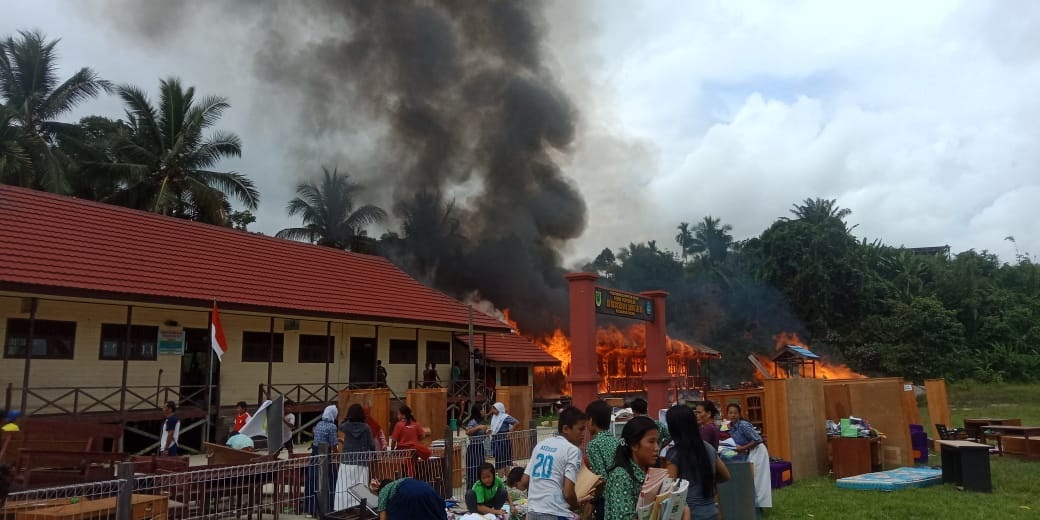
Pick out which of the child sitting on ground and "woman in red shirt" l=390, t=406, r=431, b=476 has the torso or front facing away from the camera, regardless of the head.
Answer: the woman in red shirt

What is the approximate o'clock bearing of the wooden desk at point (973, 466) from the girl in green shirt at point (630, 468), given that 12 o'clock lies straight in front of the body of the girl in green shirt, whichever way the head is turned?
The wooden desk is roughly at 10 o'clock from the girl in green shirt.

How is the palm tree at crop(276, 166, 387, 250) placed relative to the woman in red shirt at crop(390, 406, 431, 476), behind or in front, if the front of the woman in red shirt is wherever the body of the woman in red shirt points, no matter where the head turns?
in front

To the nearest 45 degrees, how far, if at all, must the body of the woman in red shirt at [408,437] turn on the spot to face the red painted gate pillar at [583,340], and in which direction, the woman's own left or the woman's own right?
approximately 45° to the woman's own right

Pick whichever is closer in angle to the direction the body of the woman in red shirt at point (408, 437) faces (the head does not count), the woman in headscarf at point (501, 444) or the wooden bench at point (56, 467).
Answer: the woman in headscarf

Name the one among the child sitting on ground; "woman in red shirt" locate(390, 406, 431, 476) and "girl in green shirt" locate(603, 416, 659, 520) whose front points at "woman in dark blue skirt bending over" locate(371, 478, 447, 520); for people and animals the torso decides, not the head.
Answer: the child sitting on ground

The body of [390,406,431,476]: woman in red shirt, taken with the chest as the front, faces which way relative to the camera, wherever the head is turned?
away from the camera

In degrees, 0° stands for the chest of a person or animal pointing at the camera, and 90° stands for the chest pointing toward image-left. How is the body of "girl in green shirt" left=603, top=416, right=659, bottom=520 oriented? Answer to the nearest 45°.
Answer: approximately 270°

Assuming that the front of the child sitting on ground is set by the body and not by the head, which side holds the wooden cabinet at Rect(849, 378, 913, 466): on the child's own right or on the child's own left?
on the child's own left

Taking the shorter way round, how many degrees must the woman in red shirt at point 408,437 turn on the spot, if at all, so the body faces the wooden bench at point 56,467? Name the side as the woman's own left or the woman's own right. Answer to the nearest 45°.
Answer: approximately 90° to the woman's own left

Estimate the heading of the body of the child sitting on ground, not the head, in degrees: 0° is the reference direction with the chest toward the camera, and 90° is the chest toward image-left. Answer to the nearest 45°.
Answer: approximately 0°
